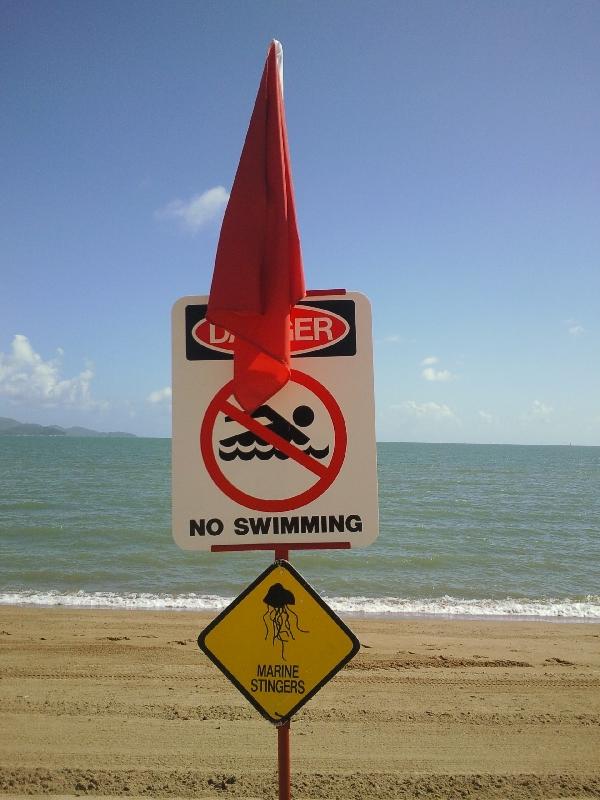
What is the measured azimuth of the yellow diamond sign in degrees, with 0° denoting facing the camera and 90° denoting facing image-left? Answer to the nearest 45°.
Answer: approximately 0°

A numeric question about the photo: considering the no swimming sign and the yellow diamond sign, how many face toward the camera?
2
